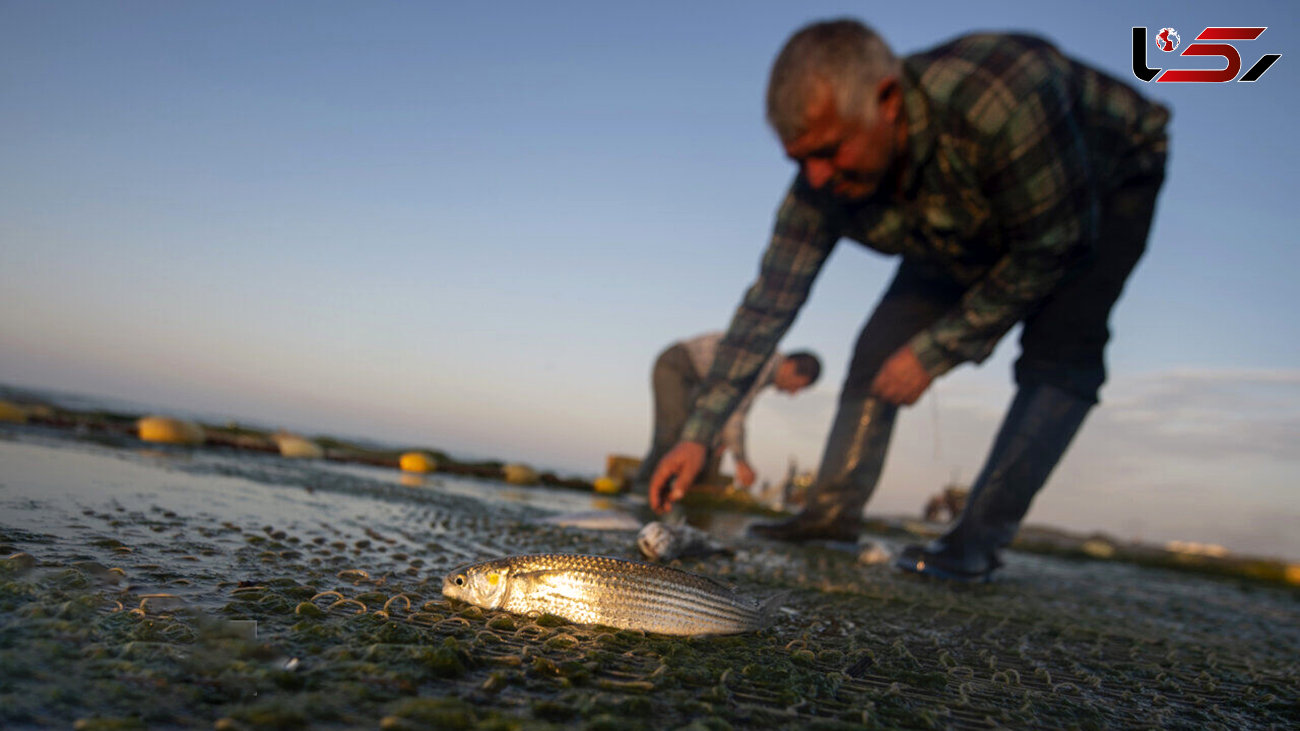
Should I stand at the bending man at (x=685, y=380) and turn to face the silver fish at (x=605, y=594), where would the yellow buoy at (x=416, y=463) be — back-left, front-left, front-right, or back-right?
front-right

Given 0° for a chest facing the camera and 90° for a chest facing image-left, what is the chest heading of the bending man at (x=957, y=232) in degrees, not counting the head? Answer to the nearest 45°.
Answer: approximately 45°

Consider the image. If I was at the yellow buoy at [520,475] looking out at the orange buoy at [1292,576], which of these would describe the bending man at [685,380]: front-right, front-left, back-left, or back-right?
front-left

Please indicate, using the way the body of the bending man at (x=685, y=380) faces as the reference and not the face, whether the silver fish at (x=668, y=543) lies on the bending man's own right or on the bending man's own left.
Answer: on the bending man's own right

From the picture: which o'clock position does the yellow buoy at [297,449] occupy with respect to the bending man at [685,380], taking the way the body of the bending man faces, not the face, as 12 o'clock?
The yellow buoy is roughly at 5 o'clock from the bending man.

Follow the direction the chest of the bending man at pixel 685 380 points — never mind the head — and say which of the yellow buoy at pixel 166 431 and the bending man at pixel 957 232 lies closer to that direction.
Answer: the bending man

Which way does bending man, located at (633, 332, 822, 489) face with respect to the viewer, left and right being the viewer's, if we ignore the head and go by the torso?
facing to the right of the viewer

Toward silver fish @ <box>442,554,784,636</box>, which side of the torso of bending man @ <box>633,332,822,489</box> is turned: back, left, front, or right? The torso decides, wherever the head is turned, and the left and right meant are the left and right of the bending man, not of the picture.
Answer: right

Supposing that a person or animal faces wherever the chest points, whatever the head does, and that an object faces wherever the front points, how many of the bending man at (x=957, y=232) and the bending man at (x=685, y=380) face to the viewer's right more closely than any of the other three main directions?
1

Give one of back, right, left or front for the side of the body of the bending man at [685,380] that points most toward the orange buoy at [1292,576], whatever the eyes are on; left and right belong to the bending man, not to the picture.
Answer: front

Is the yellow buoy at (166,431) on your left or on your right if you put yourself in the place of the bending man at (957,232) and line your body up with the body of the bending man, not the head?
on your right

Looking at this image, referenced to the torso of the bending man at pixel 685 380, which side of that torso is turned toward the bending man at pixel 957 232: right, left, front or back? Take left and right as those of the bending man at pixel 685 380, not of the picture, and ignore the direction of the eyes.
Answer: right

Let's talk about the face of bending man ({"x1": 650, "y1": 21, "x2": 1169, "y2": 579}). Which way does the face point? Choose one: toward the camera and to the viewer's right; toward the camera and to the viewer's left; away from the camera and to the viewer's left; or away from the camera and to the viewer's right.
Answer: toward the camera and to the viewer's left
